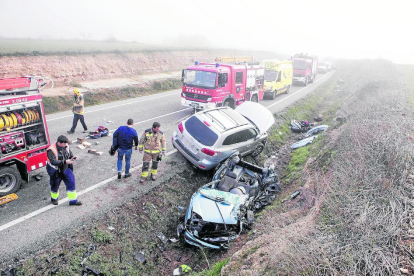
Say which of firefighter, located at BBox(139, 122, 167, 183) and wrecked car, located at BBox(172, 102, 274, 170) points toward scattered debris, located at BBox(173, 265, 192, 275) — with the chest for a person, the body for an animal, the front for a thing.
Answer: the firefighter

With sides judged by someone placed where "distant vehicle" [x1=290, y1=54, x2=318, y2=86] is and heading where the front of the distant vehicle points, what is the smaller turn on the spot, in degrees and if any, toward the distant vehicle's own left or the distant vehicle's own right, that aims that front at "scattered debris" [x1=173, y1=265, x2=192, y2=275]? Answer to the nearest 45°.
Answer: approximately 45° to the distant vehicle's own left

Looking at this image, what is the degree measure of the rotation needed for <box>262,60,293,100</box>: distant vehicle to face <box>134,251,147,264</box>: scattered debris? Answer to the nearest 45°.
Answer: approximately 45° to its left

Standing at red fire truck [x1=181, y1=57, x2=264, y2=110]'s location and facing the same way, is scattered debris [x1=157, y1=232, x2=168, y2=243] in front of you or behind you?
in front

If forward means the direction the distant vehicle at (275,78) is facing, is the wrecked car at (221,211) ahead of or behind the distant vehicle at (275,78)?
ahead

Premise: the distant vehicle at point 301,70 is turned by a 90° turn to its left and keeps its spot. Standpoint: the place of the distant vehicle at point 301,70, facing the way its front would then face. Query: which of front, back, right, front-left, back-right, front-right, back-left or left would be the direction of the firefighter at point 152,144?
front-right

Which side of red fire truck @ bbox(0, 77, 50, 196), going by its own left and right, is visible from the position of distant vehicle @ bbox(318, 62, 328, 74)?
back

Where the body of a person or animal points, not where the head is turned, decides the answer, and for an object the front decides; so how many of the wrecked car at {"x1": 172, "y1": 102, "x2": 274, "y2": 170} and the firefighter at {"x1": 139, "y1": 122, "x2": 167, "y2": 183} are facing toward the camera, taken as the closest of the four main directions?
1

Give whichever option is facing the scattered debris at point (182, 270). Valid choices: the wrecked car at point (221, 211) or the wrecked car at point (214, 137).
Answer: the wrecked car at point (221, 211)

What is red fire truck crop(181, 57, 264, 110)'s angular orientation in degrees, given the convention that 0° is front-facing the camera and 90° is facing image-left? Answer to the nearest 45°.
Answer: approximately 45°

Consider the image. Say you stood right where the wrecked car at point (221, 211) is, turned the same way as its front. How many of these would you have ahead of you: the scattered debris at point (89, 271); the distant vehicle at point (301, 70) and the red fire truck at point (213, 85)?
1

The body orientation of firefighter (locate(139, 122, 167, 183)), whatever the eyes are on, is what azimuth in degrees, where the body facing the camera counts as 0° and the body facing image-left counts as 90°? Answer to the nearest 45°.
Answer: approximately 0°

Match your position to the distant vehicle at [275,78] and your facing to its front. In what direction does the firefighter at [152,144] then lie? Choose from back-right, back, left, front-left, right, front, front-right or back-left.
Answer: front-left

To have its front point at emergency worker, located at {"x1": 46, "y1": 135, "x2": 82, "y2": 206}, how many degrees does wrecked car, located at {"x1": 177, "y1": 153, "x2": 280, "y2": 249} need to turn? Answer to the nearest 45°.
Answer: approximately 45° to its right

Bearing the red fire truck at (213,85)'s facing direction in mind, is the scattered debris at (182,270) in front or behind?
in front

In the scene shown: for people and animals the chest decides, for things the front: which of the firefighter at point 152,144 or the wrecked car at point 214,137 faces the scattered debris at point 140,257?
the firefighter
